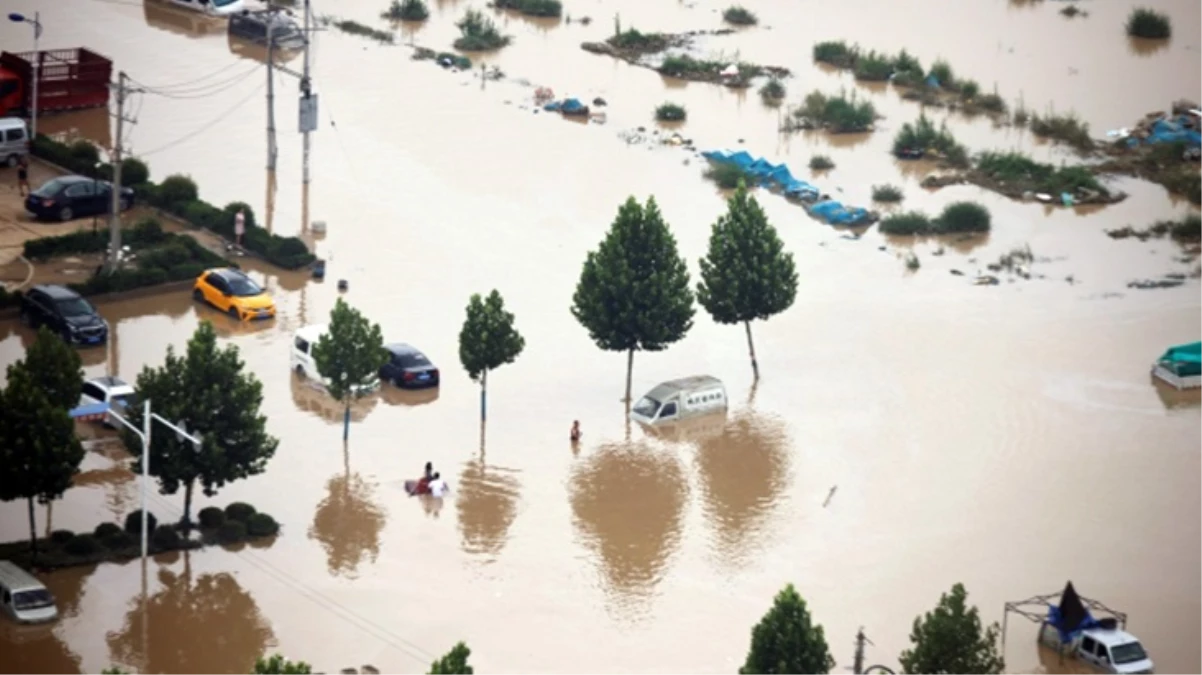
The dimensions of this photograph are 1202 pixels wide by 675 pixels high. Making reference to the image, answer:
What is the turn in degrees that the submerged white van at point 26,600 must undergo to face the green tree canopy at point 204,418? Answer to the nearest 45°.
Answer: approximately 90° to its left

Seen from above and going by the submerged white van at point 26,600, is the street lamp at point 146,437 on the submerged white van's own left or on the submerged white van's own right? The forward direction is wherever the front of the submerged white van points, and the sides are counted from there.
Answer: on the submerged white van's own left

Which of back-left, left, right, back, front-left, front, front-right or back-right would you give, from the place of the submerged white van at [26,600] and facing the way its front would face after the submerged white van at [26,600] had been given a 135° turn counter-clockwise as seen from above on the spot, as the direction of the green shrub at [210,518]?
front-right

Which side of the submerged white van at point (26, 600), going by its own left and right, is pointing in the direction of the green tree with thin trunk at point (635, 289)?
left

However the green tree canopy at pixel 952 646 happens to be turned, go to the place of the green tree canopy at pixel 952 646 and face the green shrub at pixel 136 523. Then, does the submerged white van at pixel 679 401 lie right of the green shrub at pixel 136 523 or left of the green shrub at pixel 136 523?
right

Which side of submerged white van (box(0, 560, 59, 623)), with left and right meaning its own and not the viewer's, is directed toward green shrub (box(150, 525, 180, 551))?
left

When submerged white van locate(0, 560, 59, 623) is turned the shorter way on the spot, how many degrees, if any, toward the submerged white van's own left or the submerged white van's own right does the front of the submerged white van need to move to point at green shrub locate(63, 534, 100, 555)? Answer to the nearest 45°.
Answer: approximately 90° to the submerged white van's own left

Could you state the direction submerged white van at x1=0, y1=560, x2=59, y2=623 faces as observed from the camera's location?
facing the viewer and to the right of the viewer

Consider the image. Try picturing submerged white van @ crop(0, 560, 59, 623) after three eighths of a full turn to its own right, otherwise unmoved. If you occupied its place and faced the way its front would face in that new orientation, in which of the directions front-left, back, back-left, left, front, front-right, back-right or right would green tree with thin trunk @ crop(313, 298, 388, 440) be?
back-right

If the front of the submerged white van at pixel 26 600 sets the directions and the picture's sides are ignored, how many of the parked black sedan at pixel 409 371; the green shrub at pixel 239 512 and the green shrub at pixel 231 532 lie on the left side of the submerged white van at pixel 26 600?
3

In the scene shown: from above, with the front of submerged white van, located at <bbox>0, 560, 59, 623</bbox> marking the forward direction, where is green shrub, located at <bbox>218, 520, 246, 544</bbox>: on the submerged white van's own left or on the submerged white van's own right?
on the submerged white van's own left

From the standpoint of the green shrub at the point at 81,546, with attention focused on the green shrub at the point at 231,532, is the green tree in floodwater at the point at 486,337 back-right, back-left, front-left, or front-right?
front-left

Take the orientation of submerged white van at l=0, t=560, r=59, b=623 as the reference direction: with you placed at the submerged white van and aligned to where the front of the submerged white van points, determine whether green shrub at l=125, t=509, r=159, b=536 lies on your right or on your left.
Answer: on your left

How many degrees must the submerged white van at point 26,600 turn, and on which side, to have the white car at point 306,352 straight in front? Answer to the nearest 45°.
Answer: approximately 90° to its left
